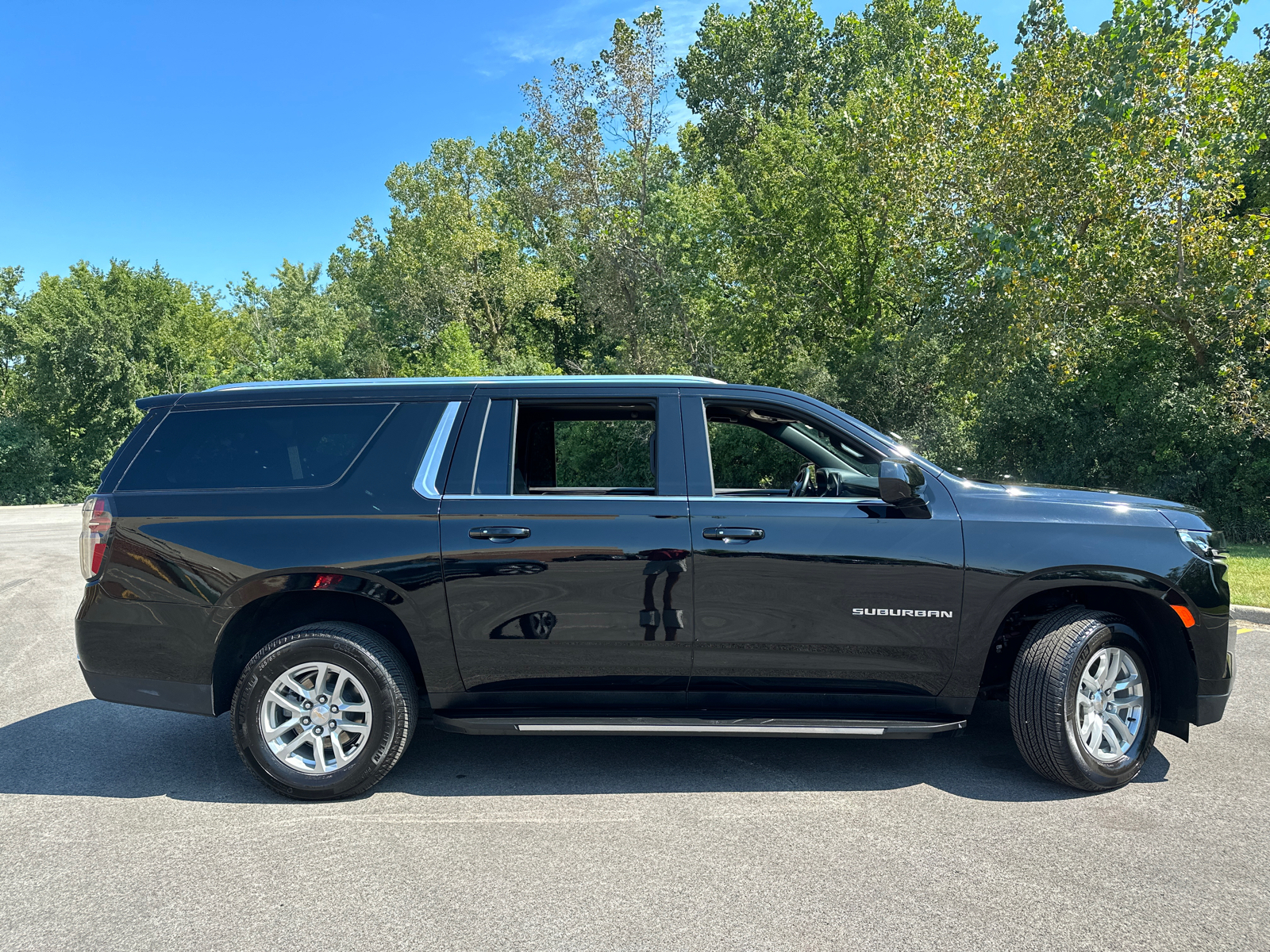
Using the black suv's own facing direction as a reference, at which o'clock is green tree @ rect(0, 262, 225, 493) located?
The green tree is roughly at 8 o'clock from the black suv.

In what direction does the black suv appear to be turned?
to the viewer's right
